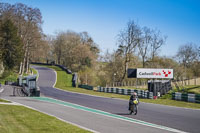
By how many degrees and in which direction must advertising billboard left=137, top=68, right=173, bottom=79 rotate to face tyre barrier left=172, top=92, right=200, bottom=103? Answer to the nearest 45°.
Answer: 0° — it already faces it

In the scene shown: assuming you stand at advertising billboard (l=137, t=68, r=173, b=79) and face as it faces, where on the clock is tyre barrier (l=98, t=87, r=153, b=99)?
The tyre barrier is roughly at 2 o'clock from the advertising billboard.

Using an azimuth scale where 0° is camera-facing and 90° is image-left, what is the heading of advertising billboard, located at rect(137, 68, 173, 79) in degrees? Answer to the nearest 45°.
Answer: approximately 0°
